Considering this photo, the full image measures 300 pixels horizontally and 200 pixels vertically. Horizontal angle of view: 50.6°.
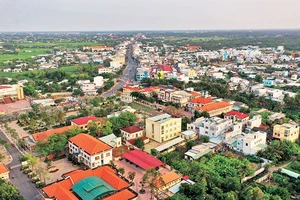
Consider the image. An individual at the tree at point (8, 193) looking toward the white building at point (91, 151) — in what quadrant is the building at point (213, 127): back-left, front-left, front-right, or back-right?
front-right

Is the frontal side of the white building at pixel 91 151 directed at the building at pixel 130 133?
no

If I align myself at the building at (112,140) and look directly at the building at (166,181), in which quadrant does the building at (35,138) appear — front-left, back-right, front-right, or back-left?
back-right

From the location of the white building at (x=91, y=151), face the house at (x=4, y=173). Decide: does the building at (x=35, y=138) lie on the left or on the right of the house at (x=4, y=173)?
right

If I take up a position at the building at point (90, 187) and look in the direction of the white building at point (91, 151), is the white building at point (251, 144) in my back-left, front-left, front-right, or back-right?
front-right

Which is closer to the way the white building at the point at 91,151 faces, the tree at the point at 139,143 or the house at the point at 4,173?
the house

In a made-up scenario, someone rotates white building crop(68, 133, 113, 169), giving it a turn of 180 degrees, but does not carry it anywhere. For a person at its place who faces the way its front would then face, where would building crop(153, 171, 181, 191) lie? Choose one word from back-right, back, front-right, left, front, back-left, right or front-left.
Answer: right

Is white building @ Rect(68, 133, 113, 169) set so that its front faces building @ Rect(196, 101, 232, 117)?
no

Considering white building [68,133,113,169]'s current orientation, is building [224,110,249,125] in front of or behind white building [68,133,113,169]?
behind

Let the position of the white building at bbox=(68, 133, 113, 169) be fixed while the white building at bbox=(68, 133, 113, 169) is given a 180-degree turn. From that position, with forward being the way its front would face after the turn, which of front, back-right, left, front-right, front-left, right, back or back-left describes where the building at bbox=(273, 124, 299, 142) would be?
front-right

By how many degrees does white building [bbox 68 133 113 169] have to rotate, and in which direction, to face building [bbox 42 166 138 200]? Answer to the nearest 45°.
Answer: approximately 45° to its left

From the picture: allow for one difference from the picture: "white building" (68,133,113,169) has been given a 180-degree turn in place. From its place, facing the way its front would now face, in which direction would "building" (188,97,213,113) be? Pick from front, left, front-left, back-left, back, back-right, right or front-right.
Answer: front

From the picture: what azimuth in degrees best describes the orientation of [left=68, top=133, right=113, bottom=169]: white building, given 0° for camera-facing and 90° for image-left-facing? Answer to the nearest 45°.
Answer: approximately 45°

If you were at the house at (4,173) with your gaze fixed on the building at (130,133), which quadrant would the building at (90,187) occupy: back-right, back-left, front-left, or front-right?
front-right

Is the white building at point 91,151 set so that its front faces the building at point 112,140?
no

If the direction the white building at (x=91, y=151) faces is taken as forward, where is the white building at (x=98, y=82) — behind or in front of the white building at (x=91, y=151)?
behind

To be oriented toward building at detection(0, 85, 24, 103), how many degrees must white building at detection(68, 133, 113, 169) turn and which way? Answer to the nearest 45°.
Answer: approximately 90° to its right

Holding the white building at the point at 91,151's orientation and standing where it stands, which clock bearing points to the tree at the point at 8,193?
The tree is roughly at 12 o'clock from the white building.

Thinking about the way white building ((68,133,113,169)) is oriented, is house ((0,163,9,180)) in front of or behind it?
in front

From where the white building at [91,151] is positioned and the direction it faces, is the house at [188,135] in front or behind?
behind
